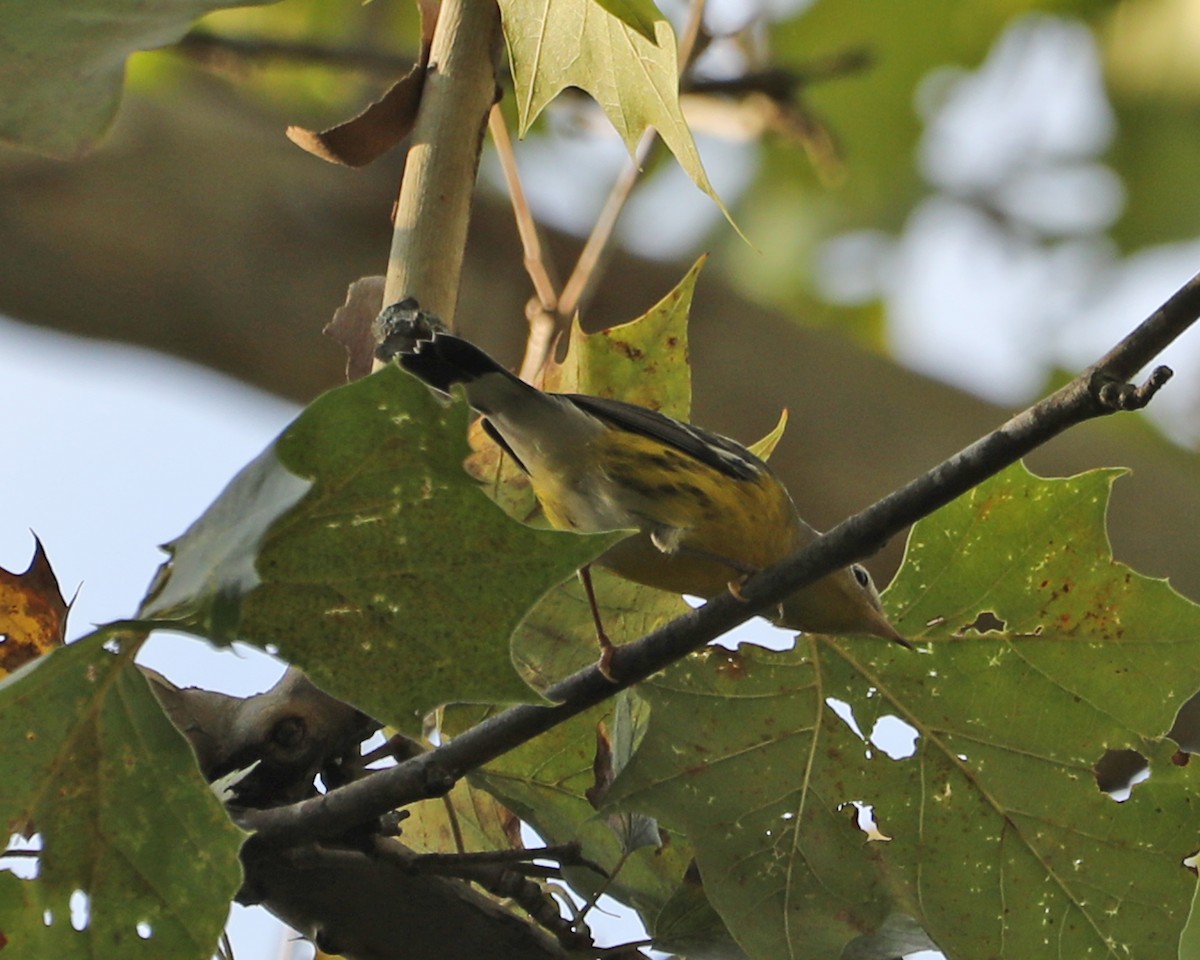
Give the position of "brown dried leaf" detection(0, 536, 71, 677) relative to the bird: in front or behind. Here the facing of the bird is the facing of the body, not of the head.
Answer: behind

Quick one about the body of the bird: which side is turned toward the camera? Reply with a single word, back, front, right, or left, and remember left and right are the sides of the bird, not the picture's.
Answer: right
